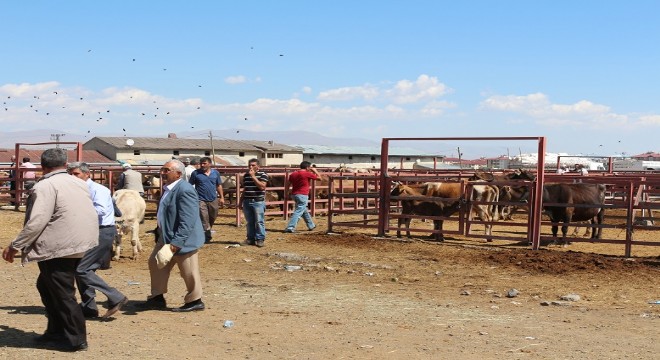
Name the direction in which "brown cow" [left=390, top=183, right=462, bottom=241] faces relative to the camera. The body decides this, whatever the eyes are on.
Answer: to the viewer's left

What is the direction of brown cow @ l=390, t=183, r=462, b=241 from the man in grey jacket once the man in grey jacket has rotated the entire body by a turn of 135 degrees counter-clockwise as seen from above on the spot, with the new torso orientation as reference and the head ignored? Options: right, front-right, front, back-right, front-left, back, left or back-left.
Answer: back-left

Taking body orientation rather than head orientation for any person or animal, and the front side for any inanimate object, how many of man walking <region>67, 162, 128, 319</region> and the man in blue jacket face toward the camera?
0

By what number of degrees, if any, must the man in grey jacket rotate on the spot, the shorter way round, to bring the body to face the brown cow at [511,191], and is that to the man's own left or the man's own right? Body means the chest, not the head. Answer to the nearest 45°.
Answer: approximately 90° to the man's own right

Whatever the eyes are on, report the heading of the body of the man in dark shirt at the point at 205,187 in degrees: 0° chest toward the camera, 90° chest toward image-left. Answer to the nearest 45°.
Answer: approximately 0°

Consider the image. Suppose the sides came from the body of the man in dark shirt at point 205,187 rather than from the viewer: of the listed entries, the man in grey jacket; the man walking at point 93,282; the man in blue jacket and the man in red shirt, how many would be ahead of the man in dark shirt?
3

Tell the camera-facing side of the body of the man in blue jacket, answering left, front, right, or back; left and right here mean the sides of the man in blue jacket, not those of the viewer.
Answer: left

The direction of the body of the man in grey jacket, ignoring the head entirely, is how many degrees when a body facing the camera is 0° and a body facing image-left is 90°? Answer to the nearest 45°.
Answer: approximately 135°

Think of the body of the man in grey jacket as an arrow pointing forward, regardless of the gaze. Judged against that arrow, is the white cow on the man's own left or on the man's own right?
on the man's own right

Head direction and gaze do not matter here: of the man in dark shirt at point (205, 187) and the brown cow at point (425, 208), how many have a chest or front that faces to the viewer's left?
1

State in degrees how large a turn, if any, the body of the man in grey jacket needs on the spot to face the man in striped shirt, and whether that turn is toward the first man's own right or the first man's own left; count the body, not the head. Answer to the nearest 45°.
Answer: approximately 90° to the first man's own right
